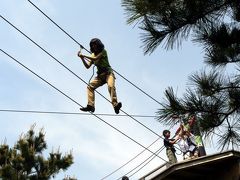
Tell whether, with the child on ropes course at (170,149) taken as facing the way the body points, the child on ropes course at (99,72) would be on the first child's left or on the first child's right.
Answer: on the first child's right
